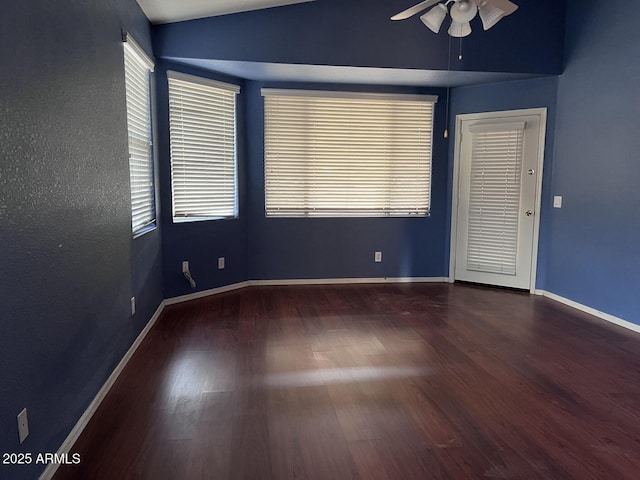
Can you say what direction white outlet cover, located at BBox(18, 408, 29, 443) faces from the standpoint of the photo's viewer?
facing the viewer and to the right of the viewer

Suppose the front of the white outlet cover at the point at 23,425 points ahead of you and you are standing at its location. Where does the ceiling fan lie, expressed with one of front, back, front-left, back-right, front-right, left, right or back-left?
front-left

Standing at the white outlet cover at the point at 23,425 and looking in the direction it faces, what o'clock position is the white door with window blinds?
The white door with window blinds is roughly at 10 o'clock from the white outlet cover.

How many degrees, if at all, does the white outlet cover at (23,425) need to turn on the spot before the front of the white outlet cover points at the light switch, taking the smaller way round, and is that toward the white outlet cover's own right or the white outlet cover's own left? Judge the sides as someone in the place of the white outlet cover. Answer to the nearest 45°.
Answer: approximately 45° to the white outlet cover's own left
